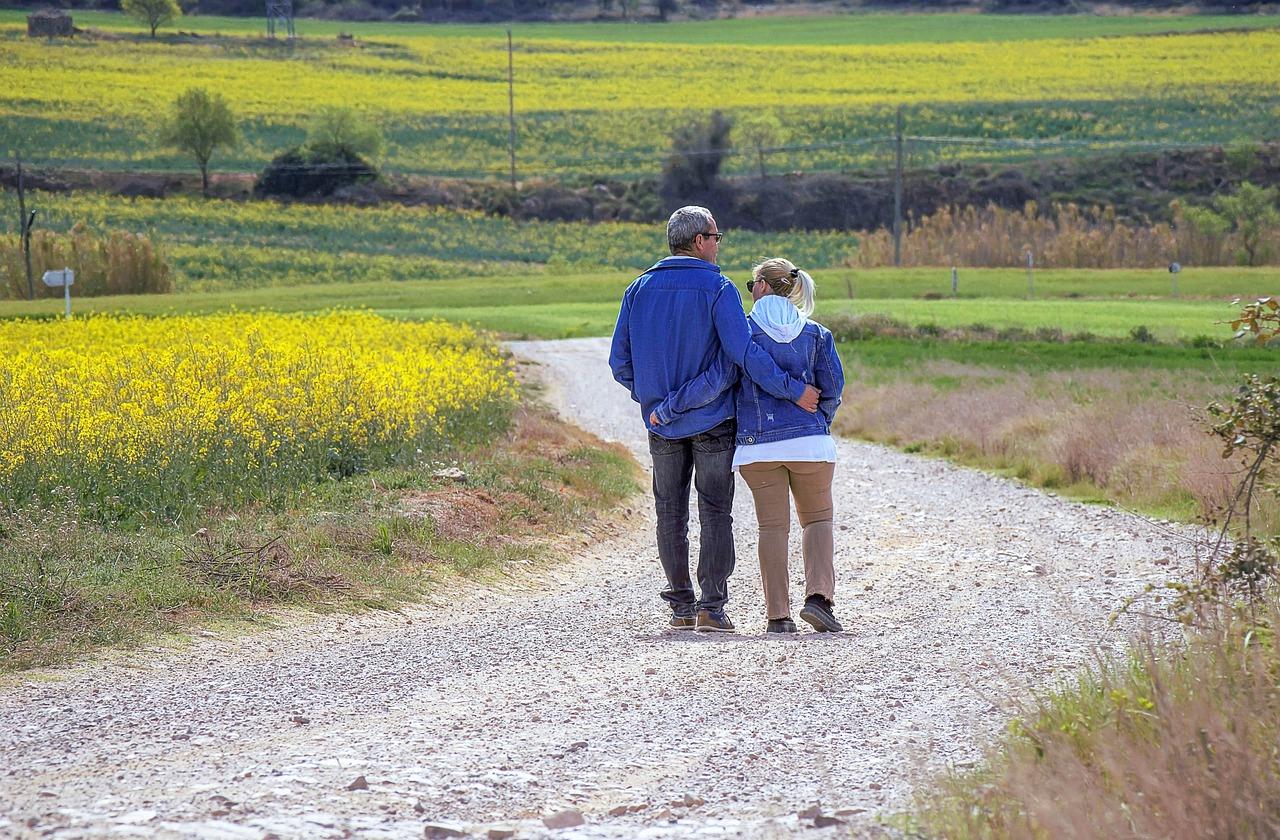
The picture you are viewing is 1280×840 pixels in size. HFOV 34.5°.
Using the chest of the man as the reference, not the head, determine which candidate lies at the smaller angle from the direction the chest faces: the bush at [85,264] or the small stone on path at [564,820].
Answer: the bush

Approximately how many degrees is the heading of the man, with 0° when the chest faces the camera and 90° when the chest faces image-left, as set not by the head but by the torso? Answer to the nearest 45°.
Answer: approximately 180°

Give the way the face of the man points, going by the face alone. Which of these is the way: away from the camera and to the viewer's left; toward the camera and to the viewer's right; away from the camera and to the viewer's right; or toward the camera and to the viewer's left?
away from the camera and to the viewer's right

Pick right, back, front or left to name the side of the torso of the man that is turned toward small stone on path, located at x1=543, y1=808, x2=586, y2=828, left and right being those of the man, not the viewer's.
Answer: back

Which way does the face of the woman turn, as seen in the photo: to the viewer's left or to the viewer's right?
to the viewer's left

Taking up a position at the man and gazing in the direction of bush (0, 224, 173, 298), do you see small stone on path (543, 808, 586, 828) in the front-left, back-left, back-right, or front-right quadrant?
back-left
